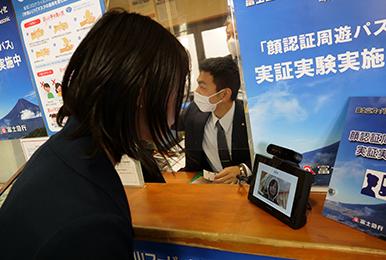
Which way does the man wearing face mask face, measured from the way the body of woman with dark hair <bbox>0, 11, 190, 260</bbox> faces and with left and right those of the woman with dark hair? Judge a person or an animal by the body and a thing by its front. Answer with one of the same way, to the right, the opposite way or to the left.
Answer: the opposite way

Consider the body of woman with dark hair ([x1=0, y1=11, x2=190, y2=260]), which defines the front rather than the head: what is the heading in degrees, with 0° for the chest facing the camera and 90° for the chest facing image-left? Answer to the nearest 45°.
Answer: approximately 225°

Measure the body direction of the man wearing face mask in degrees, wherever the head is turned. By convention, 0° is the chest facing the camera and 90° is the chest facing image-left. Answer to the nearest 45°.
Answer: approximately 45°

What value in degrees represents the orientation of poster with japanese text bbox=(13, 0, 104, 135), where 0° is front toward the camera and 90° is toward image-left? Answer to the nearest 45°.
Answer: approximately 0°

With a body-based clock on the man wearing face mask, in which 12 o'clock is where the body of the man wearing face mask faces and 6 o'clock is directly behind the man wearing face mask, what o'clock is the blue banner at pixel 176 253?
The blue banner is roughly at 11 o'clock from the man wearing face mask.

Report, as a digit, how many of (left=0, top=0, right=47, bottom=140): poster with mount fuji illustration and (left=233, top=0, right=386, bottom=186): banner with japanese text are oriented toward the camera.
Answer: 2

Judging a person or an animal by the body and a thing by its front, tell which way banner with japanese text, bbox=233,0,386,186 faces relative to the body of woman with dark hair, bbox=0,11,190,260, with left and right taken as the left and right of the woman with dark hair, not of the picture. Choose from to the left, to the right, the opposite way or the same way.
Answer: the opposite way

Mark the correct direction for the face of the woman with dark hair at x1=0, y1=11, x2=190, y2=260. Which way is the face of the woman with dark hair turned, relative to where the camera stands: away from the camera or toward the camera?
away from the camera

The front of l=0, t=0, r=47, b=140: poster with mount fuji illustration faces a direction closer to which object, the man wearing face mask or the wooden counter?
the wooden counter

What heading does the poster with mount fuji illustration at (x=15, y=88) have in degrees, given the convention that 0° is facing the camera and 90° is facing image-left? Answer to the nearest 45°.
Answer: approximately 0°
